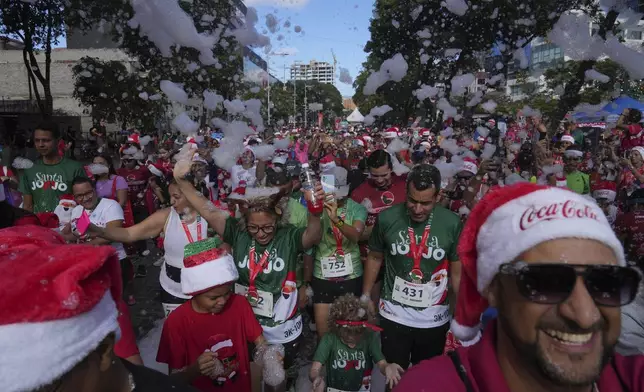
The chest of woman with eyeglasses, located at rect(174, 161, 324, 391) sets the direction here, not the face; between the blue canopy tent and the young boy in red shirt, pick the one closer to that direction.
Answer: the young boy in red shirt

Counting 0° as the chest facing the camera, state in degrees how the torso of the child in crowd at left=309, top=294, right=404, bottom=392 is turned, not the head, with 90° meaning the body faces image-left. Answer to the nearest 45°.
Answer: approximately 0°

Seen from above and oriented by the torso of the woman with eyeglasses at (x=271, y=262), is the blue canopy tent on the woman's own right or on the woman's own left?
on the woman's own left

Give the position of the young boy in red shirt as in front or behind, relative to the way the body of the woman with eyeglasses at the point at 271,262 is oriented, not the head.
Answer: in front

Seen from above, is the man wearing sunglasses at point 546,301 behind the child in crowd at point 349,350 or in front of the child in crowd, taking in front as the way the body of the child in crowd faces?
in front

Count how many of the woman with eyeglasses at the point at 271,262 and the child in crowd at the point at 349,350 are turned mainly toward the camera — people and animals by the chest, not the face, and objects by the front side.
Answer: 2
